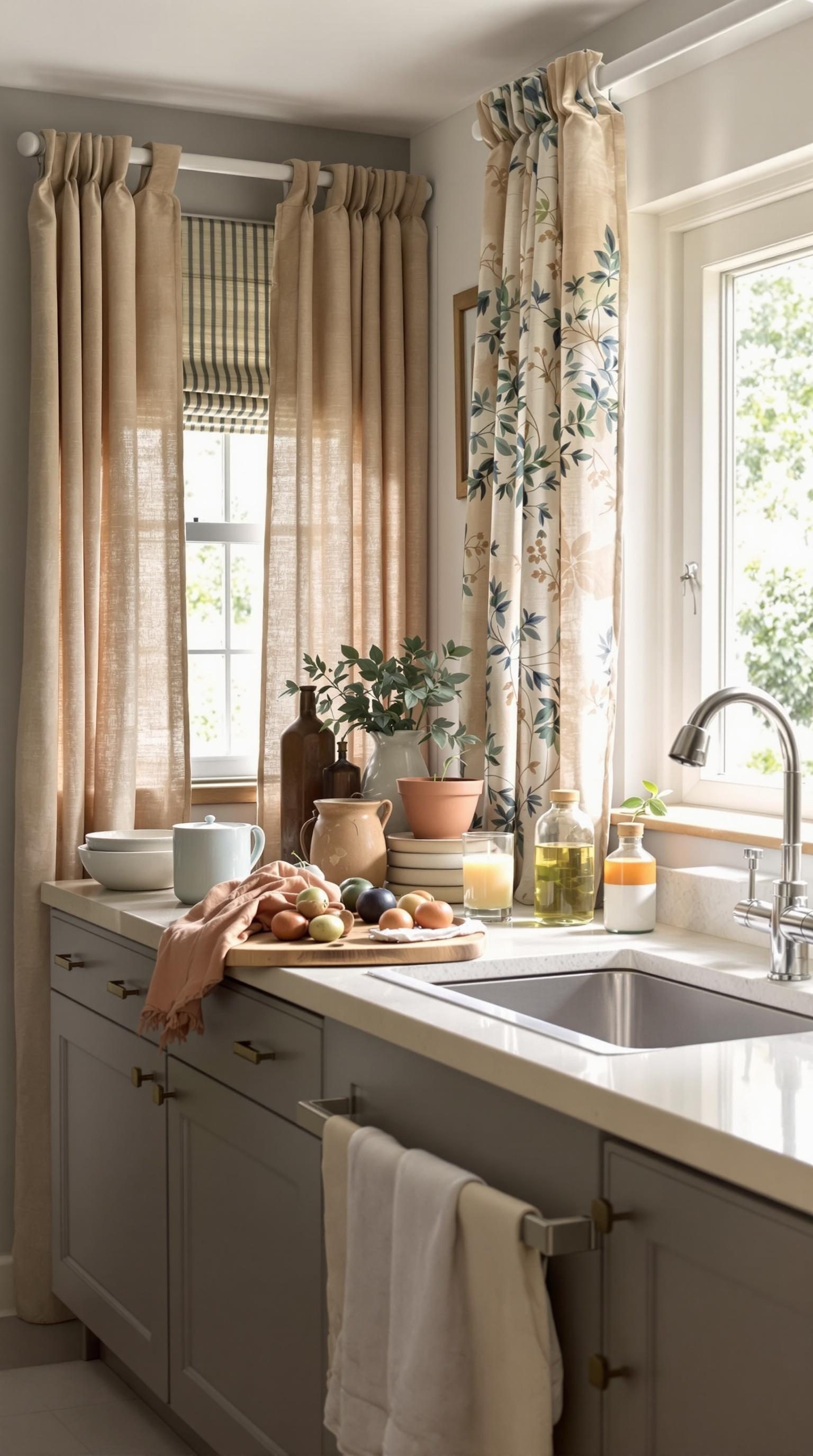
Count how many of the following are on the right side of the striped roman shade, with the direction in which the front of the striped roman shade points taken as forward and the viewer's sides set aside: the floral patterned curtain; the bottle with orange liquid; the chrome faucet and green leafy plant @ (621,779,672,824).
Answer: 0

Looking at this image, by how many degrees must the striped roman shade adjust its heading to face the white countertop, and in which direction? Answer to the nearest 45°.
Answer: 0° — it already faces it

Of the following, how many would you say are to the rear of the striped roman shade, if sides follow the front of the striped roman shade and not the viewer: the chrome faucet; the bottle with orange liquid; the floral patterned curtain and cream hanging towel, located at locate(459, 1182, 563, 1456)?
0

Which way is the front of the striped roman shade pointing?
toward the camera

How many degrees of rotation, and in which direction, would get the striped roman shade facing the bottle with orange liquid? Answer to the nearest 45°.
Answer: approximately 45° to its left

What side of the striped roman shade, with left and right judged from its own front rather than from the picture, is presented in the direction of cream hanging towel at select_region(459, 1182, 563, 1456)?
front

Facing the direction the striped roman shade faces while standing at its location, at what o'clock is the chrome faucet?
The chrome faucet is roughly at 11 o'clock from the striped roman shade.

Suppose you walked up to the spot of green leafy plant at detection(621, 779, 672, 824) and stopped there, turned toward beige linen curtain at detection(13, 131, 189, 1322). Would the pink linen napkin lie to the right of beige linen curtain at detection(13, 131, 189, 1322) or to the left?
left

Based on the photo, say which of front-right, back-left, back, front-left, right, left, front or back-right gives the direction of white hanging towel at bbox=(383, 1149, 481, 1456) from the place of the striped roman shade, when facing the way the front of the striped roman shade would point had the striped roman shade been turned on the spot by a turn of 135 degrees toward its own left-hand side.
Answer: back-right
